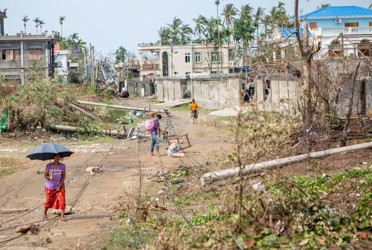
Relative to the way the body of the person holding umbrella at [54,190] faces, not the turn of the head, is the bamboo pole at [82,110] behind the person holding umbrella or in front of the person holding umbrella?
behind

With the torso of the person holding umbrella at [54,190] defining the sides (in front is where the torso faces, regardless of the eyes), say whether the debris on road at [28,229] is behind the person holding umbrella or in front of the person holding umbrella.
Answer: in front

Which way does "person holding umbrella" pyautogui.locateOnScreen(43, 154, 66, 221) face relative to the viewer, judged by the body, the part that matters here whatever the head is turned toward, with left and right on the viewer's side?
facing the viewer

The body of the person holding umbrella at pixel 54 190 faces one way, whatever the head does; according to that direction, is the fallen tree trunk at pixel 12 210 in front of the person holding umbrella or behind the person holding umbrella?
behind

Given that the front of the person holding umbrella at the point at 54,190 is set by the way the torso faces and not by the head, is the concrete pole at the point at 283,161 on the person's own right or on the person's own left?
on the person's own left

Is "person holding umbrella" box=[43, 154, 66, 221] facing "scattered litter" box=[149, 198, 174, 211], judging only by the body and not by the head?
no

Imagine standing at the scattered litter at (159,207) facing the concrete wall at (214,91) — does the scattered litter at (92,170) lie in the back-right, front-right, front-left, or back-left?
front-left

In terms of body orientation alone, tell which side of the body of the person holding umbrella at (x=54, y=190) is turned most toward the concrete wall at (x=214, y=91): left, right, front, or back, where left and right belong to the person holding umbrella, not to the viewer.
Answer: back

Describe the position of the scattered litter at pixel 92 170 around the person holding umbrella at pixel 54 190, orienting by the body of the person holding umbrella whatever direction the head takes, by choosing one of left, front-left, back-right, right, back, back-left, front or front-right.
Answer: back

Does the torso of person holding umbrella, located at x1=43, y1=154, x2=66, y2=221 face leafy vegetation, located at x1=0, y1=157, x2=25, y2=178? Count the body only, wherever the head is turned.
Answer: no
